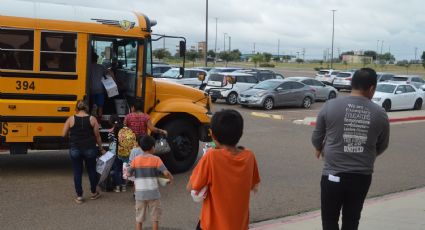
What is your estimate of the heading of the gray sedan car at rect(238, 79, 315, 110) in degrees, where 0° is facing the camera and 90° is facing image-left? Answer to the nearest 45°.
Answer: approximately 45°

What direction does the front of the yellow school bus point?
to the viewer's right

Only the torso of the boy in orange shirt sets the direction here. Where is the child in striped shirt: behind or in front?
in front

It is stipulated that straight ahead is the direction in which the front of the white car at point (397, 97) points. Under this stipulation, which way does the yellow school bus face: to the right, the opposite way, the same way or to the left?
the opposite way

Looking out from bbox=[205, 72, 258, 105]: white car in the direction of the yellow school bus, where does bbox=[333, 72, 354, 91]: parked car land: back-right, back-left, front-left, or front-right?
back-left

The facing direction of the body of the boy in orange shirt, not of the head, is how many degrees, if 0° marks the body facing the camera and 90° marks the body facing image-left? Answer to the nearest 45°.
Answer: approximately 180°

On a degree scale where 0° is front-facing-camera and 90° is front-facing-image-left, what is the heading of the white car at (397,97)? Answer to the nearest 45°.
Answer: approximately 45°

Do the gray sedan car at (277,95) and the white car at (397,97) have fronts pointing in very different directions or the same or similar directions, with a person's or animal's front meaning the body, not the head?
same or similar directions

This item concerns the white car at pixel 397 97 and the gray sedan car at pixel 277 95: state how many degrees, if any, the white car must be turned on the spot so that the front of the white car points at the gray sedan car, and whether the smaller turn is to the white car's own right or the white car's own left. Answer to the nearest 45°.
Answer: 0° — it already faces it

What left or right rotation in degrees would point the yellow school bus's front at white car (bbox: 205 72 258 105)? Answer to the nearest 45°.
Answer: approximately 90° to its left

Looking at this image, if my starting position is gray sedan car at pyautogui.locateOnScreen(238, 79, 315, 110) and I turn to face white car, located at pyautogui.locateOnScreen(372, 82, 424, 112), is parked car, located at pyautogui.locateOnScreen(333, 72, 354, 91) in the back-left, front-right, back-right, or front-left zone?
front-left

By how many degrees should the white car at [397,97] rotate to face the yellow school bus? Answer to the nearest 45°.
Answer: approximately 45° to its left

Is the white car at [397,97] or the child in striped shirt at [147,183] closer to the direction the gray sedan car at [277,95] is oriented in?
the child in striped shirt

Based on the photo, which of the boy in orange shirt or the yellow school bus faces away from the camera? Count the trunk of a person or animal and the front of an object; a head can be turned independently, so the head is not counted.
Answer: the boy in orange shirt
